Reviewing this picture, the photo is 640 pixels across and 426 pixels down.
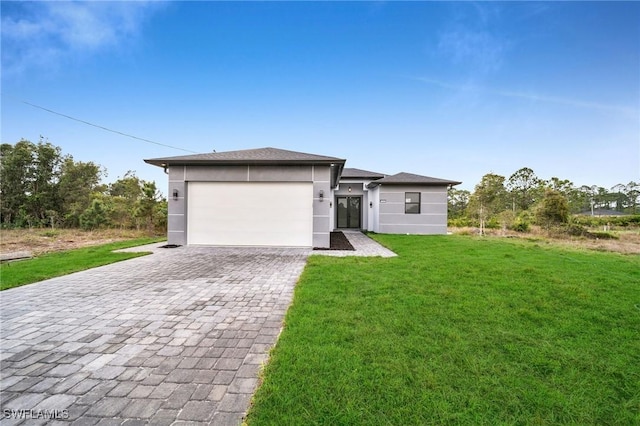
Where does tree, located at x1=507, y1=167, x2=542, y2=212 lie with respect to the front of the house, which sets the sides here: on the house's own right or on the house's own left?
on the house's own left

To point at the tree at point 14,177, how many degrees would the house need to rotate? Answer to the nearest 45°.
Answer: approximately 135° to its right

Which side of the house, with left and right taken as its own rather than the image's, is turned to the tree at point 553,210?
left

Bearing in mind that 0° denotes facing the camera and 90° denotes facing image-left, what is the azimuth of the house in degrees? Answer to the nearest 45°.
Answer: approximately 0°

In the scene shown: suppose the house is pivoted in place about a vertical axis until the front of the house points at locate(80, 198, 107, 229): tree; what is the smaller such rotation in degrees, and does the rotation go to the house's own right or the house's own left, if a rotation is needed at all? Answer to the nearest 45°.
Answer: approximately 135° to the house's own right

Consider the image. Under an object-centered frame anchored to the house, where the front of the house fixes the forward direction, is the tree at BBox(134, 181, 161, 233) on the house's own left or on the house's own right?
on the house's own right

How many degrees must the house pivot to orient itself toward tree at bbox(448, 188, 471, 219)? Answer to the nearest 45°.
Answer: approximately 135° to its left
